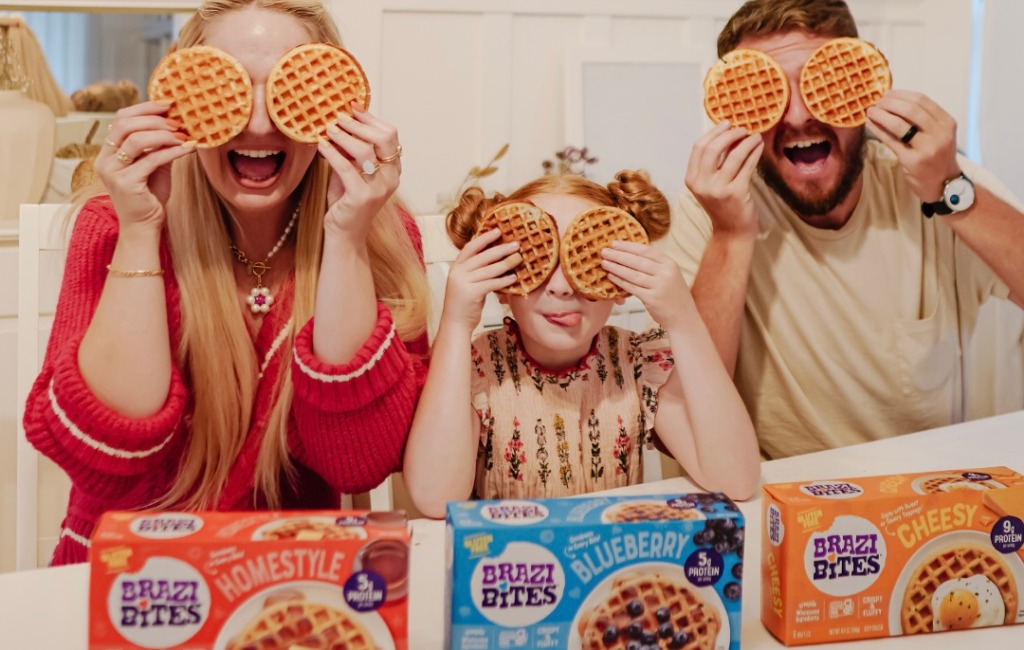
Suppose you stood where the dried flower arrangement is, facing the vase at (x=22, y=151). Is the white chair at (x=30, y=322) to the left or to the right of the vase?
left

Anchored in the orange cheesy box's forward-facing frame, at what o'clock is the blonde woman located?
The blonde woman is roughly at 3 o'clock from the orange cheesy box.

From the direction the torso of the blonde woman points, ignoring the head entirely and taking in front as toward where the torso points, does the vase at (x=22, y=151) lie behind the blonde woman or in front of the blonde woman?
behind

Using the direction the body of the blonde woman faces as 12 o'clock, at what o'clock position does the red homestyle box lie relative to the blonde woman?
The red homestyle box is roughly at 12 o'clock from the blonde woman.

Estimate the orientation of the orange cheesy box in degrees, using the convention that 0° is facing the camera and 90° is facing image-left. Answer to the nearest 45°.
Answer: approximately 0°

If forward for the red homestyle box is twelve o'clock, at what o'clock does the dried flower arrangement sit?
The dried flower arrangement is roughly at 7 o'clock from the red homestyle box.
